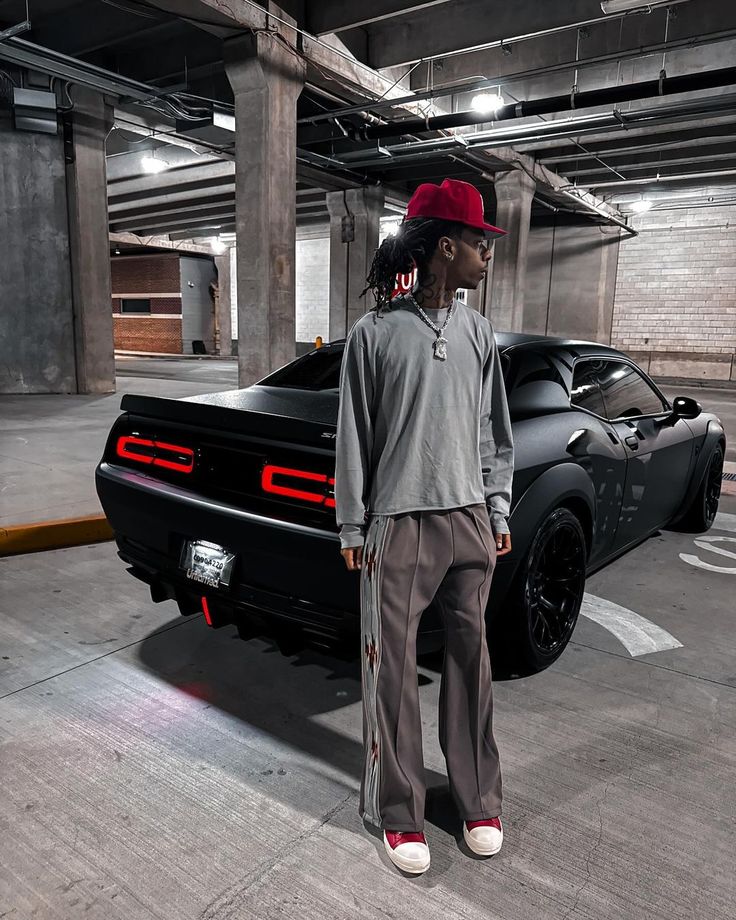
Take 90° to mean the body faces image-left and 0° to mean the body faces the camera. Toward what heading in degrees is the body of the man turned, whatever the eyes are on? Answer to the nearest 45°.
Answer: approximately 315°

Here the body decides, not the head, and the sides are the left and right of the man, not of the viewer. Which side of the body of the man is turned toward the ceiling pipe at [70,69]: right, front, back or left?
back

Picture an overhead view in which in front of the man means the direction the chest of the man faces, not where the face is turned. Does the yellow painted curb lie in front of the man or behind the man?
behind

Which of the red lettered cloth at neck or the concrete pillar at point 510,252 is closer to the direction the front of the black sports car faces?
the concrete pillar

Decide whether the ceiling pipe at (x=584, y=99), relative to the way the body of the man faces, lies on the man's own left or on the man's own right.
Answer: on the man's own left

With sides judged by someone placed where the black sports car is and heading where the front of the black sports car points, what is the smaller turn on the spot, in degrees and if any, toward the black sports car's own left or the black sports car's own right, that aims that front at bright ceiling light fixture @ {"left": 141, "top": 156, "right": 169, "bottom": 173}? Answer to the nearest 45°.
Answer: approximately 45° to the black sports car's own left

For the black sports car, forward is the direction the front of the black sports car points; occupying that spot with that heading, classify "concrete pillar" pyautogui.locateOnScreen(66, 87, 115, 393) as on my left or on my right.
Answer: on my left

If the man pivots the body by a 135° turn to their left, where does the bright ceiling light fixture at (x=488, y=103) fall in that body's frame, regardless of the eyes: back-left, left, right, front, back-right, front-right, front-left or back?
front

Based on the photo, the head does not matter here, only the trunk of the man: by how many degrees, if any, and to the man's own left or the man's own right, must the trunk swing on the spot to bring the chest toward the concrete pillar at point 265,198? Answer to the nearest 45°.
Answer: approximately 135° to the man's own left

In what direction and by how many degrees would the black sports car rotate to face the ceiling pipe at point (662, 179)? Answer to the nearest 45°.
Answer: approximately 45° to its left

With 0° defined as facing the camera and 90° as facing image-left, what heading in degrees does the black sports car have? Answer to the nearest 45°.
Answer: approximately 225°

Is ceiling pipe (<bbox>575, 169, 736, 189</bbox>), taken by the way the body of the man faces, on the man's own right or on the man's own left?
on the man's own left

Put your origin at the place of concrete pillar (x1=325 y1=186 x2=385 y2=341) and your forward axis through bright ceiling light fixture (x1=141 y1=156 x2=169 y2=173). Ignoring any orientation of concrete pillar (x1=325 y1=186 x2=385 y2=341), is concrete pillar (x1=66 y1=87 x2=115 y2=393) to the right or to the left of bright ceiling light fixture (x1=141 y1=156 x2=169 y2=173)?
left

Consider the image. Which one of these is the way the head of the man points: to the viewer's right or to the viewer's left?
to the viewer's right

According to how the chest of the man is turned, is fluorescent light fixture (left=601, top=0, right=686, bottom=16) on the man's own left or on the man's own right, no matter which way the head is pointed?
on the man's own left

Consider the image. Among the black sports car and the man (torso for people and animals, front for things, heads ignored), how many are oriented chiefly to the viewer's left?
0
